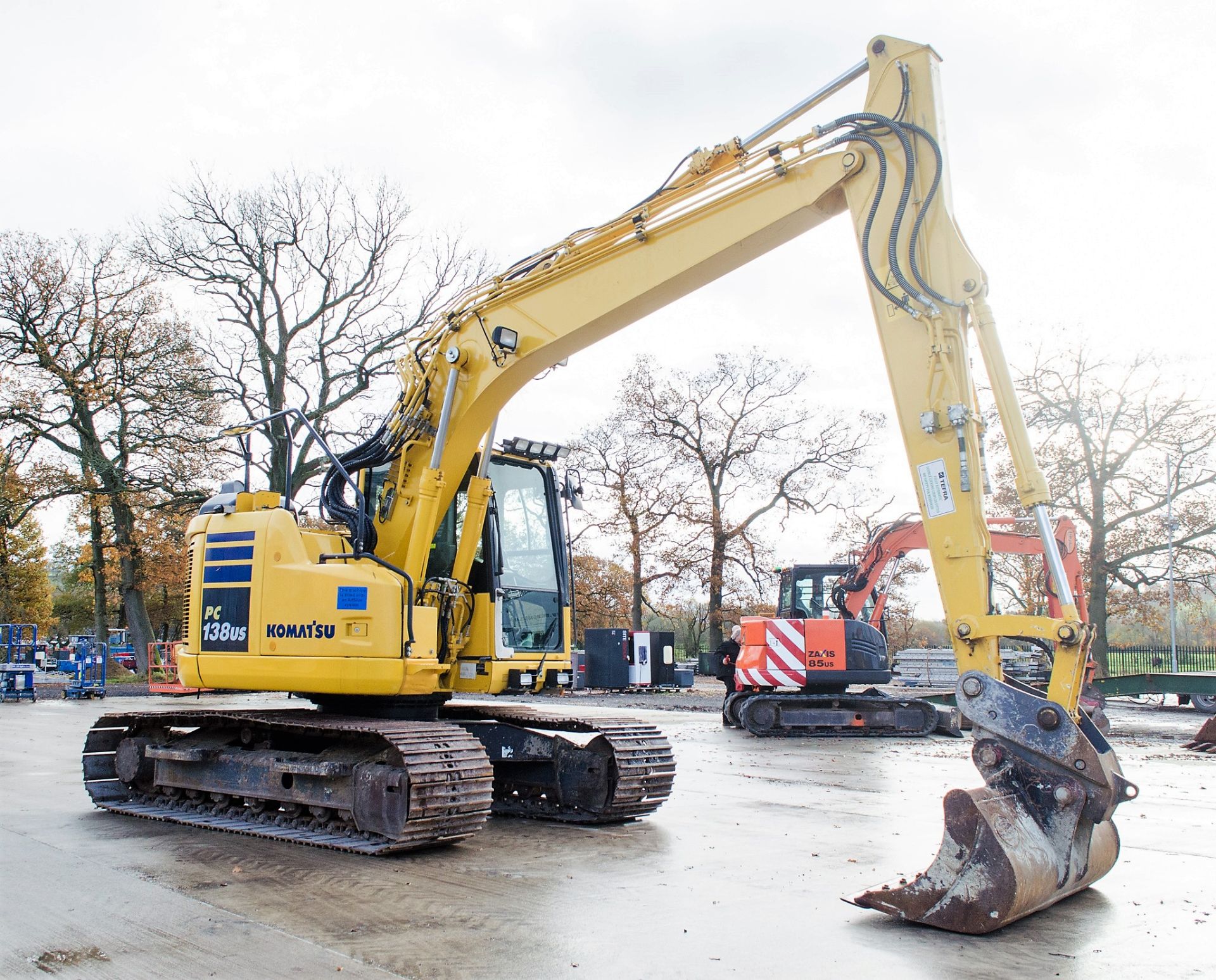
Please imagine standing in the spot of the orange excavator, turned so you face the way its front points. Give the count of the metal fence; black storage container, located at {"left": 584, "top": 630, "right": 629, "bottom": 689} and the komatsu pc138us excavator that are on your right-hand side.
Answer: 1

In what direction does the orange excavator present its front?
to the viewer's right

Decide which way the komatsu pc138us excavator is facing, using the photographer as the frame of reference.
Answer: facing the viewer and to the right of the viewer

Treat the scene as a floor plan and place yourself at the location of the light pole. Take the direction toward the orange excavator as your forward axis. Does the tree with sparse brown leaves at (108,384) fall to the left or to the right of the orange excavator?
right

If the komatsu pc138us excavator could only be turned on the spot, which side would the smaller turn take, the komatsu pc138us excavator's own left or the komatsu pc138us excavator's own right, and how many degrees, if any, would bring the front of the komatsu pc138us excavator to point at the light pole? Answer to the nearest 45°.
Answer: approximately 90° to the komatsu pc138us excavator's own left

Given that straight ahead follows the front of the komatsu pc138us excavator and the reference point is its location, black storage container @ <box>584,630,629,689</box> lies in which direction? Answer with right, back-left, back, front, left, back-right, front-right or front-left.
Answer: back-left

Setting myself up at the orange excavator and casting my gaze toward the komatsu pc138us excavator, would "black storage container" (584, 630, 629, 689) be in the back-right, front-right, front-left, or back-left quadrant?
back-right

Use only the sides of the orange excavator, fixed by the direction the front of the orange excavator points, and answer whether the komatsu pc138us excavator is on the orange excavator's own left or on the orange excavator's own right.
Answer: on the orange excavator's own right

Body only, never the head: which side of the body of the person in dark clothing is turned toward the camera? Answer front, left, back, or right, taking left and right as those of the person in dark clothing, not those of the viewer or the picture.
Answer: right
